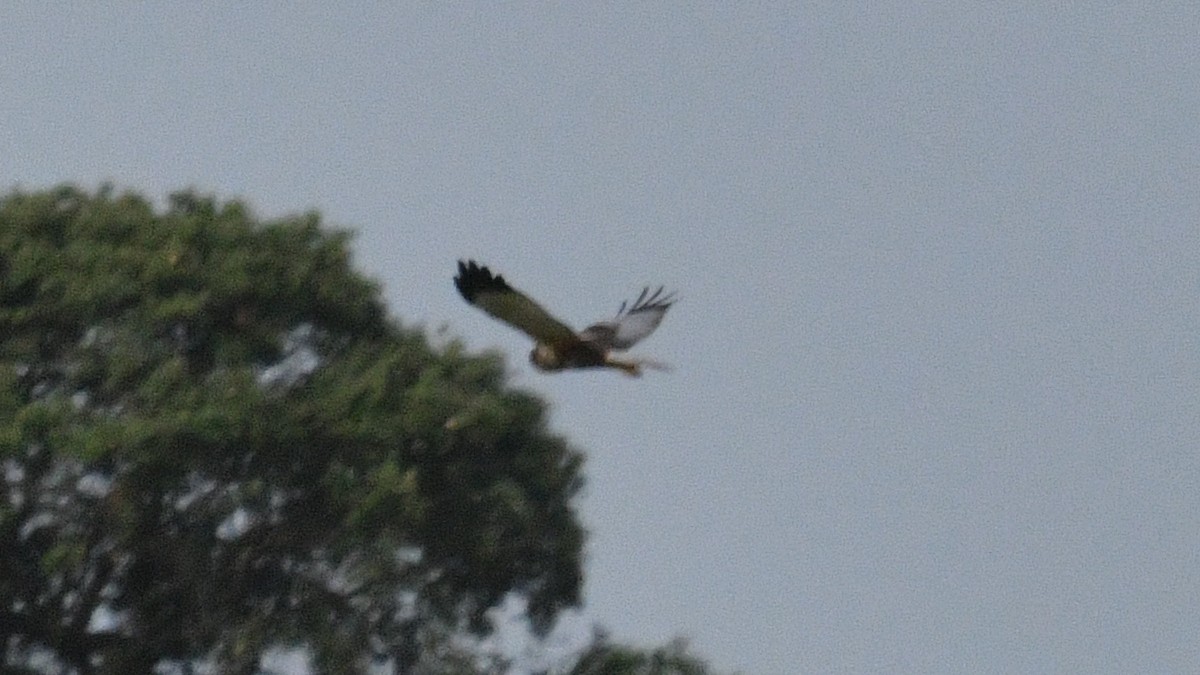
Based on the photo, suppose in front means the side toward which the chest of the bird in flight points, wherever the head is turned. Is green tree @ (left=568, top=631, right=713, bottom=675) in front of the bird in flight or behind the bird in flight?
behind

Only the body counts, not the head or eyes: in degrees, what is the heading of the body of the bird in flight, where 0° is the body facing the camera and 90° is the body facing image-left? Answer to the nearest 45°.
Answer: approximately 45°
